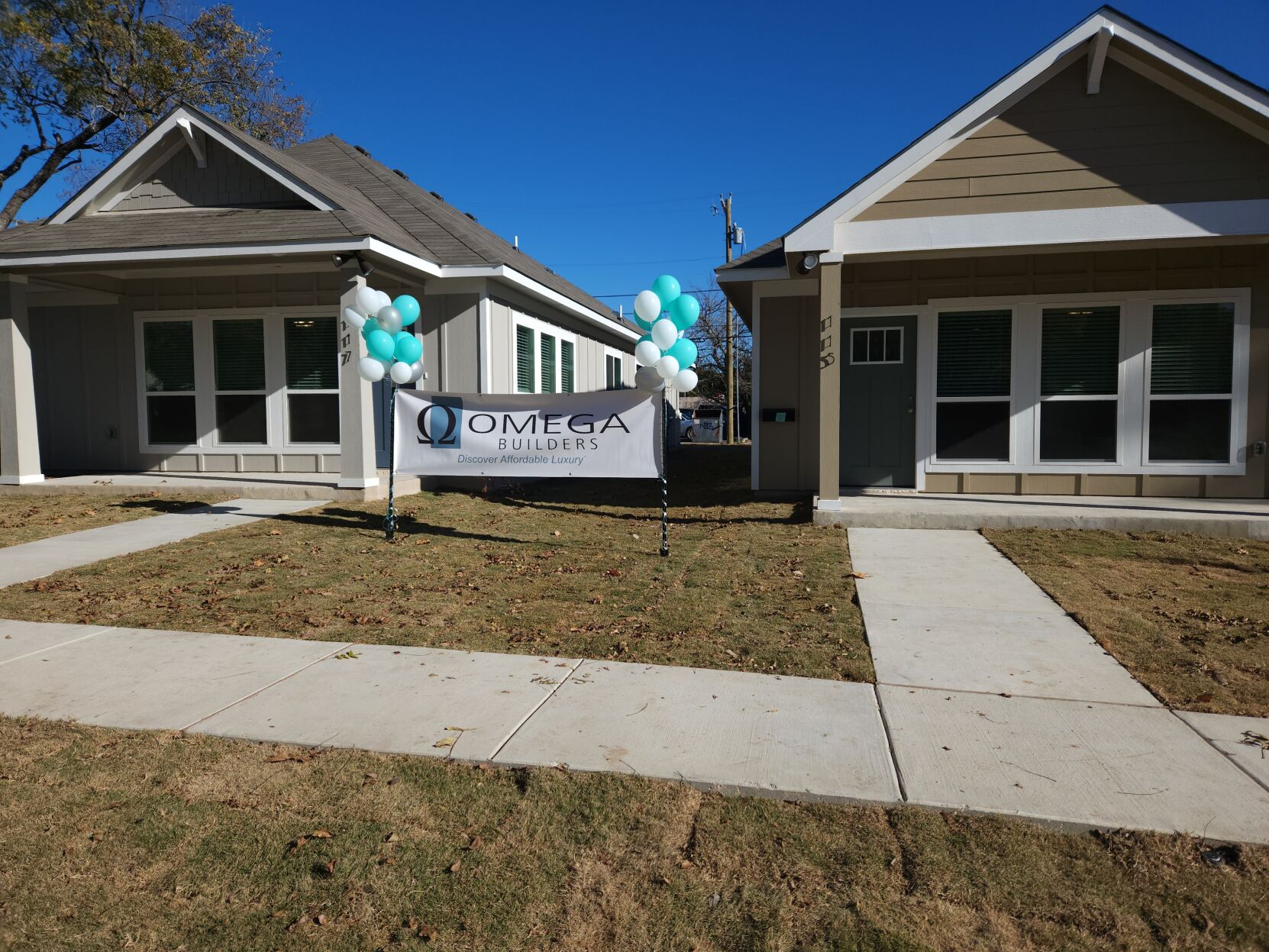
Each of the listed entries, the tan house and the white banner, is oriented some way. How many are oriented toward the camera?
2

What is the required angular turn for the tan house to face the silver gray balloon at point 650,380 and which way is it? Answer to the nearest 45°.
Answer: approximately 45° to its right

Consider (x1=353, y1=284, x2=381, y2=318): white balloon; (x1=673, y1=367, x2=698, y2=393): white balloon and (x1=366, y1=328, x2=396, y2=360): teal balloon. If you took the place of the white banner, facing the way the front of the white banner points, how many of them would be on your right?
2

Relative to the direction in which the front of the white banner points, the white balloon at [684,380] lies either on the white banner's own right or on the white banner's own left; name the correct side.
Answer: on the white banner's own left

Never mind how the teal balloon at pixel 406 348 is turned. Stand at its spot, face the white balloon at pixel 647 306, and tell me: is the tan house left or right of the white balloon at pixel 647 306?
left

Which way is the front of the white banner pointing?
toward the camera

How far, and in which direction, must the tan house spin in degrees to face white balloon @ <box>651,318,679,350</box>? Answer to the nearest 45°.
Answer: approximately 45° to its right

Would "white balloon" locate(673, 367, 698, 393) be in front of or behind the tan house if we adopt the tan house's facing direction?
in front

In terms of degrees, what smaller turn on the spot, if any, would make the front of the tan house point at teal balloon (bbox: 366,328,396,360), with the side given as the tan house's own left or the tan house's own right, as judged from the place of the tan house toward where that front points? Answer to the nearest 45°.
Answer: approximately 45° to the tan house's own right

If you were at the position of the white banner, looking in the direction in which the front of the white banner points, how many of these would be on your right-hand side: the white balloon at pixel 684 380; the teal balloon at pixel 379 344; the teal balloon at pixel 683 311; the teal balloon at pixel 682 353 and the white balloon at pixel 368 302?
2

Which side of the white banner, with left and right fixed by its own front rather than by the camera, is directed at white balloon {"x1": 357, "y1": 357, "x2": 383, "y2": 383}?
right

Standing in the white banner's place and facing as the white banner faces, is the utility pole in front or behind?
behind

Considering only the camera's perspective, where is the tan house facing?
facing the viewer

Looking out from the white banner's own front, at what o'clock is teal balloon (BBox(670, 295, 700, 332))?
The teal balloon is roughly at 10 o'clock from the white banner.

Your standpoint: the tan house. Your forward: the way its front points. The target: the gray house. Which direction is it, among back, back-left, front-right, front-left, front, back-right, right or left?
right
